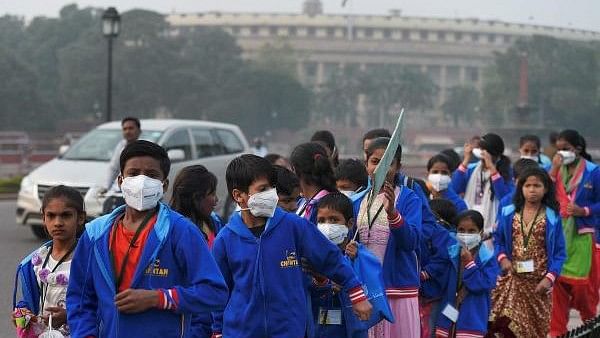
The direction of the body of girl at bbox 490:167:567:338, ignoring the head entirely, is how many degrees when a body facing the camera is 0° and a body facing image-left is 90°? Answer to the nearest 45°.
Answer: approximately 0°

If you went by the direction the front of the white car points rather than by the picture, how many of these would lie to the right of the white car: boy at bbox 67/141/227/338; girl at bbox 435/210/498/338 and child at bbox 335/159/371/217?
0

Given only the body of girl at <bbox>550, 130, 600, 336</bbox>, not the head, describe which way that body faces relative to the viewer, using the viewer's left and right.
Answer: facing the viewer and to the left of the viewer

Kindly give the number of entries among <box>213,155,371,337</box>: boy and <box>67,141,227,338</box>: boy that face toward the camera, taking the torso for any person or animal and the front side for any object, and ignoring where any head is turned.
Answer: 2

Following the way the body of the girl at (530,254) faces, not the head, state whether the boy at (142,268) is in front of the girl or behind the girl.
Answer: in front

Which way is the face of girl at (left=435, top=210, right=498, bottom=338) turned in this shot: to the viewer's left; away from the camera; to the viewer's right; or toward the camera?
toward the camera

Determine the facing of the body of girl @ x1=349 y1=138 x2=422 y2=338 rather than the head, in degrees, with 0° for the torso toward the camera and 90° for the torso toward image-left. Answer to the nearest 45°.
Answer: approximately 45°
